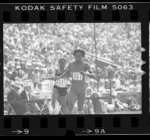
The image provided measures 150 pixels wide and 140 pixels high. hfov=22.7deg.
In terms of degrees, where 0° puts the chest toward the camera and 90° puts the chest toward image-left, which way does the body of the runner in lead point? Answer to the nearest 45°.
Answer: approximately 0°
